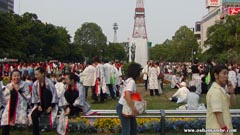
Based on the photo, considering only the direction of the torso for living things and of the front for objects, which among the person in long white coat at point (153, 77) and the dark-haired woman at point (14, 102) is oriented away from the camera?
the person in long white coat

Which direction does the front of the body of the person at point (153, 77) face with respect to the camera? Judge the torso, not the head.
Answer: away from the camera

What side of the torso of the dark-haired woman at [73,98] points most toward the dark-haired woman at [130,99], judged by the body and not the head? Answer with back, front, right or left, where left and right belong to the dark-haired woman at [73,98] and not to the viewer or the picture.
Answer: left

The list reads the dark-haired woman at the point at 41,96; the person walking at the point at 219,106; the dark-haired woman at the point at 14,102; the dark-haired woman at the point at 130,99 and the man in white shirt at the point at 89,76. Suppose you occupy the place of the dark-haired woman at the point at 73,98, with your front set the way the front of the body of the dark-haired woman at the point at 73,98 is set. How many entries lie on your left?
2

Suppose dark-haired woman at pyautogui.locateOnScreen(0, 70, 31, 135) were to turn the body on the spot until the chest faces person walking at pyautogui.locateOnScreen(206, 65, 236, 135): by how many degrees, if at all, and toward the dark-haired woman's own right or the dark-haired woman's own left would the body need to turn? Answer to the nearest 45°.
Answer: approximately 45° to the dark-haired woman's own left

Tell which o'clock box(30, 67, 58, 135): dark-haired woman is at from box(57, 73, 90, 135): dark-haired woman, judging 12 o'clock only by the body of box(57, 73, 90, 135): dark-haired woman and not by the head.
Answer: box(30, 67, 58, 135): dark-haired woman is roughly at 2 o'clock from box(57, 73, 90, 135): dark-haired woman.

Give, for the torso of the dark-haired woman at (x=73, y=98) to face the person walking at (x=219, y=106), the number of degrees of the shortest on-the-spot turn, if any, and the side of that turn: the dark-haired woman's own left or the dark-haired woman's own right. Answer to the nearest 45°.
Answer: approximately 90° to the dark-haired woman's own left
